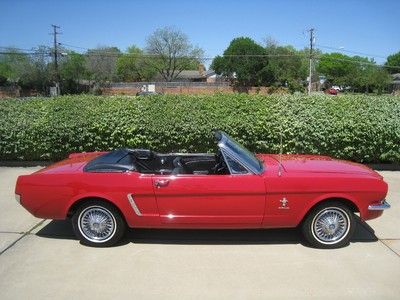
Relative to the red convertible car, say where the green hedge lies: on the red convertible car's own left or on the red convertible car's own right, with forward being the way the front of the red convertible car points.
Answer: on the red convertible car's own left

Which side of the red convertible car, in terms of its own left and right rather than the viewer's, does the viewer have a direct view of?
right
